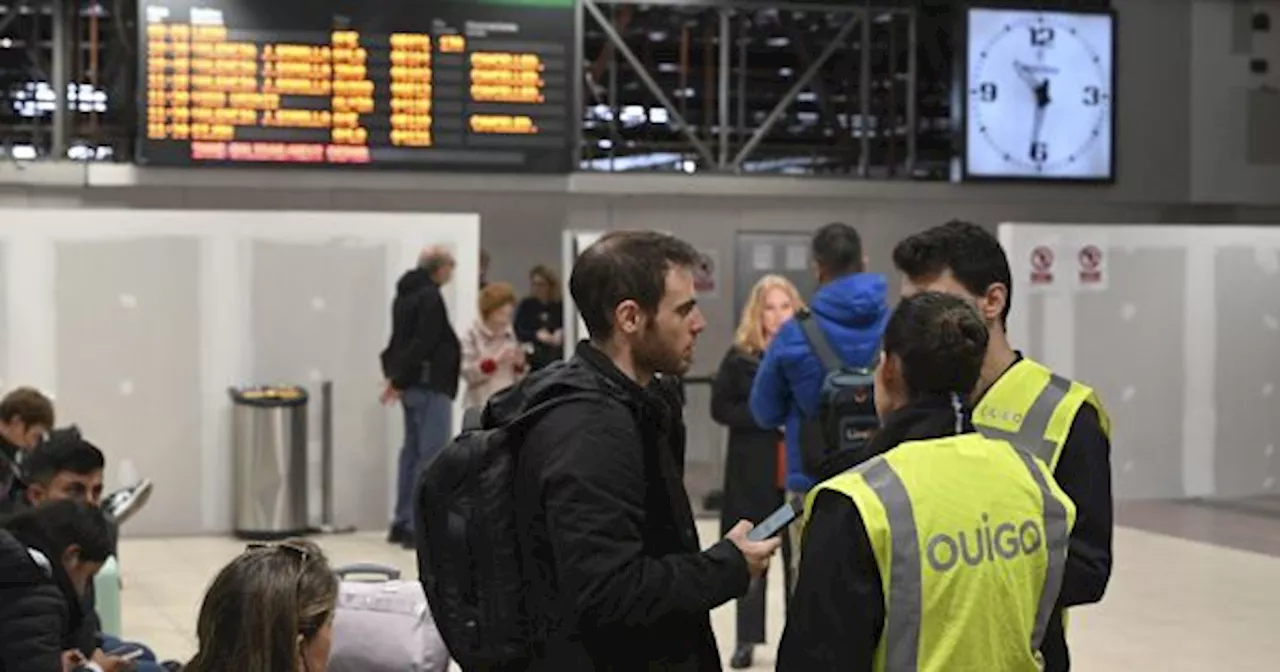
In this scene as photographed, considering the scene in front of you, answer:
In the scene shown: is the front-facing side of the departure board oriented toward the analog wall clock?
no

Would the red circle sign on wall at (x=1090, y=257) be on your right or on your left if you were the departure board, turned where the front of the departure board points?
on your left

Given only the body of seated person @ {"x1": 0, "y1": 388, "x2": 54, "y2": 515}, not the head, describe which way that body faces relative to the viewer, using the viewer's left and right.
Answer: facing to the right of the viewer

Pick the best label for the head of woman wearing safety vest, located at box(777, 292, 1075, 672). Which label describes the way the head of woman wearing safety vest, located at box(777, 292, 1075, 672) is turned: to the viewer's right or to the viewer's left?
to the viewer's left

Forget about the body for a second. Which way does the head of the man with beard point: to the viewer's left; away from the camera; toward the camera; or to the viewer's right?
to the viewer's right

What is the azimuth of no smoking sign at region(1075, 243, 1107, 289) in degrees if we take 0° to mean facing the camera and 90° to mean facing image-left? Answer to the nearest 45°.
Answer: approximately 0°

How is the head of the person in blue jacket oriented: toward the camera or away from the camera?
away from the camera

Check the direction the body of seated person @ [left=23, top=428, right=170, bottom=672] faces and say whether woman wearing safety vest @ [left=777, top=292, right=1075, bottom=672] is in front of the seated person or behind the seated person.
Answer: in front

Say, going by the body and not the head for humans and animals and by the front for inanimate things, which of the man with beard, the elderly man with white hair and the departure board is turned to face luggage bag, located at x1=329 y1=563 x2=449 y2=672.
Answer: the departure board

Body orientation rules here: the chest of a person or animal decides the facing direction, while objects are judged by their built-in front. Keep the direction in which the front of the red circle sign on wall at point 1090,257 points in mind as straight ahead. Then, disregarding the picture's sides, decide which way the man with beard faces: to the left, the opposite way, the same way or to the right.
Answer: to the left

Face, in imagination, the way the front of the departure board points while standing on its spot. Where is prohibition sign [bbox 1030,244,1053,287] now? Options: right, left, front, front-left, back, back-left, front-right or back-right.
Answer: left

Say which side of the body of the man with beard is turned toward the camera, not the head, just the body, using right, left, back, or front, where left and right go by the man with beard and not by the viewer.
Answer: right

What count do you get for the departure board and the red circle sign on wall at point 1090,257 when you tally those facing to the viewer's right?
0

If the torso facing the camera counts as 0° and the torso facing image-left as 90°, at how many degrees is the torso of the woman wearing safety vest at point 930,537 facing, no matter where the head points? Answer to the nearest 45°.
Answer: approximately 135°
